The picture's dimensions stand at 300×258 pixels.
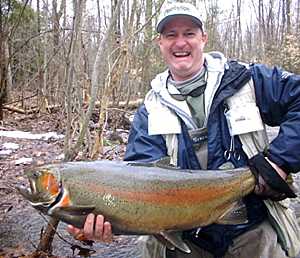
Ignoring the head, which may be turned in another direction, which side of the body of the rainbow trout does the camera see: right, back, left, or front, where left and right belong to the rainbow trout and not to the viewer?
left

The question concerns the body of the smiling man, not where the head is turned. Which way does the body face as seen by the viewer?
toward the camera
